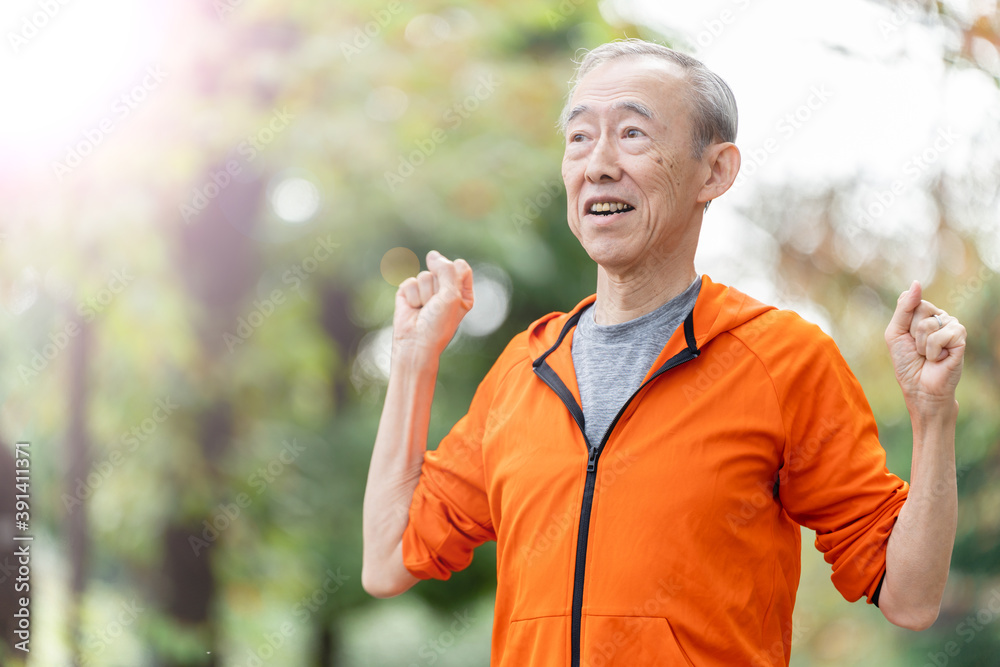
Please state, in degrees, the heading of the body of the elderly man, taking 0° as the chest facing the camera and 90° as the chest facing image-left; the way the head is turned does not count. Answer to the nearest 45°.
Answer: approximately 45°
